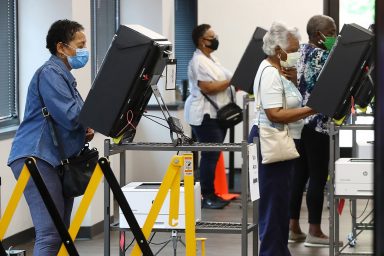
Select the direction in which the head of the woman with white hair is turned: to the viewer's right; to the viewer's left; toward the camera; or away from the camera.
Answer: to the viewer's right

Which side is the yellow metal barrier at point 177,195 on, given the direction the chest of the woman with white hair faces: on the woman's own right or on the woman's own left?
on the woman's own right

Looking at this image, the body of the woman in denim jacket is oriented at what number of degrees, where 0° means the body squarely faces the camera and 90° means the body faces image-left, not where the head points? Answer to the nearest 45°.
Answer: approximately 270°

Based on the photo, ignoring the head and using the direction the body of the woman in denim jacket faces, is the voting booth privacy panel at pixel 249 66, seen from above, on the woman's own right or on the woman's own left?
on the woman's own left

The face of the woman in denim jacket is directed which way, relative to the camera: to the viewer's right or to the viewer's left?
to the viewer's right

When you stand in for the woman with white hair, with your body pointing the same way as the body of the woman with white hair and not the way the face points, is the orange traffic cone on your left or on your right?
on your left

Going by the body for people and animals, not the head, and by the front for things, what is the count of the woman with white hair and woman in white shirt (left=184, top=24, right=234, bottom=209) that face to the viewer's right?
2

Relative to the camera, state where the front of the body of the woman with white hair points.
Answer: to the viewer's right

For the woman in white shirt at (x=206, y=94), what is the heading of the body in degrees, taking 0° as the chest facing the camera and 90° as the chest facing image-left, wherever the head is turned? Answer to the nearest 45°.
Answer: approximately 270°

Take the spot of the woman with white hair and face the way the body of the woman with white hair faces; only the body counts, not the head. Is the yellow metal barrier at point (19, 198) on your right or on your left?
on your right
